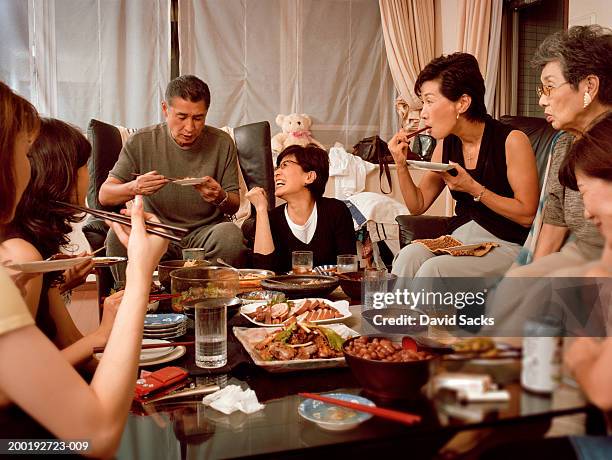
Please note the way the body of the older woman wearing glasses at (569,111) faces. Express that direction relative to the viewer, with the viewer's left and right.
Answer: facing to the left of the viewer

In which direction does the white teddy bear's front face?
toward the camera

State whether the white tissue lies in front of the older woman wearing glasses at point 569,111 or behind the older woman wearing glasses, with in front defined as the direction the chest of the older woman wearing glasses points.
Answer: in front

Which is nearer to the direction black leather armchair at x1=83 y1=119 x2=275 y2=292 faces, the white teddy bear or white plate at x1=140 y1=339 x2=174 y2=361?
the white plate

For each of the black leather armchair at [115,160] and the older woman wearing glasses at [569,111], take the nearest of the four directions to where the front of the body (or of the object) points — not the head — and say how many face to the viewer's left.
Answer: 1

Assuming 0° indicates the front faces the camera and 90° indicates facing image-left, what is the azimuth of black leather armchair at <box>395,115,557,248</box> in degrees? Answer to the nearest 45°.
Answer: approximately 45°

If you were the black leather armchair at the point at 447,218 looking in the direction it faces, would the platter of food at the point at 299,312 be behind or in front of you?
in front

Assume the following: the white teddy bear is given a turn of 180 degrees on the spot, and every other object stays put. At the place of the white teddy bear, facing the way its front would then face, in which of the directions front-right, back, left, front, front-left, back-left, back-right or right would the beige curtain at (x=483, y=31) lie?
right

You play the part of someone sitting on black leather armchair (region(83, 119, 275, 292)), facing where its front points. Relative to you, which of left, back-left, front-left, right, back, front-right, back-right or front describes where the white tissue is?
front

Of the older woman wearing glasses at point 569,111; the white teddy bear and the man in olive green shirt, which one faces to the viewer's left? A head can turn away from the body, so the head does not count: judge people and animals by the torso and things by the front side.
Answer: the older woman wearing glasses

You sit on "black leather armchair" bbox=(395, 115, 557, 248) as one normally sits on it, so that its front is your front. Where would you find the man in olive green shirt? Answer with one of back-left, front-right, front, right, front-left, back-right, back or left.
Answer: front-right

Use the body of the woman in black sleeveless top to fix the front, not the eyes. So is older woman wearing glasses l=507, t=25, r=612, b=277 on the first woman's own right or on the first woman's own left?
on the first woman's own left

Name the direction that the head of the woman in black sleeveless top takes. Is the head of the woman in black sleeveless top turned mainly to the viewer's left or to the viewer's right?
to the viewer's left

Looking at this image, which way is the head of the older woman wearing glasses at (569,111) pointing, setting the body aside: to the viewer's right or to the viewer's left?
to the viewer's left

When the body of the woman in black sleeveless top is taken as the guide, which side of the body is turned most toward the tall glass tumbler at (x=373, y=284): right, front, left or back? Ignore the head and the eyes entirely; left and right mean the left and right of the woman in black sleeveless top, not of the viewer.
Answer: front

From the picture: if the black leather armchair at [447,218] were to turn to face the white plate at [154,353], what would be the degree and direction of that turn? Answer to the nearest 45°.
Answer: approximately 45° to its left

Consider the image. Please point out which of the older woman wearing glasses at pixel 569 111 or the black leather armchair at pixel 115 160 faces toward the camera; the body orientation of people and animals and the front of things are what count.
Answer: the black leather armchair

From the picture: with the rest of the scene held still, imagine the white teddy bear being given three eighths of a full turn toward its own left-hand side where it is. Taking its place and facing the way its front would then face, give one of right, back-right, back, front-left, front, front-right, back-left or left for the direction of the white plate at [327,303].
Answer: back-right

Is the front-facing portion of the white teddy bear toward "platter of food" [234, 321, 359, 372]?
yes

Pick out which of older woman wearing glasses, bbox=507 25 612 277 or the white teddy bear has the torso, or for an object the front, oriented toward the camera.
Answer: the white teddy bear

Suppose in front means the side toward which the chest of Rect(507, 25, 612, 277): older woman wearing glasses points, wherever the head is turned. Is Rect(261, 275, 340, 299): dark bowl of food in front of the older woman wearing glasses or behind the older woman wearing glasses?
in front
